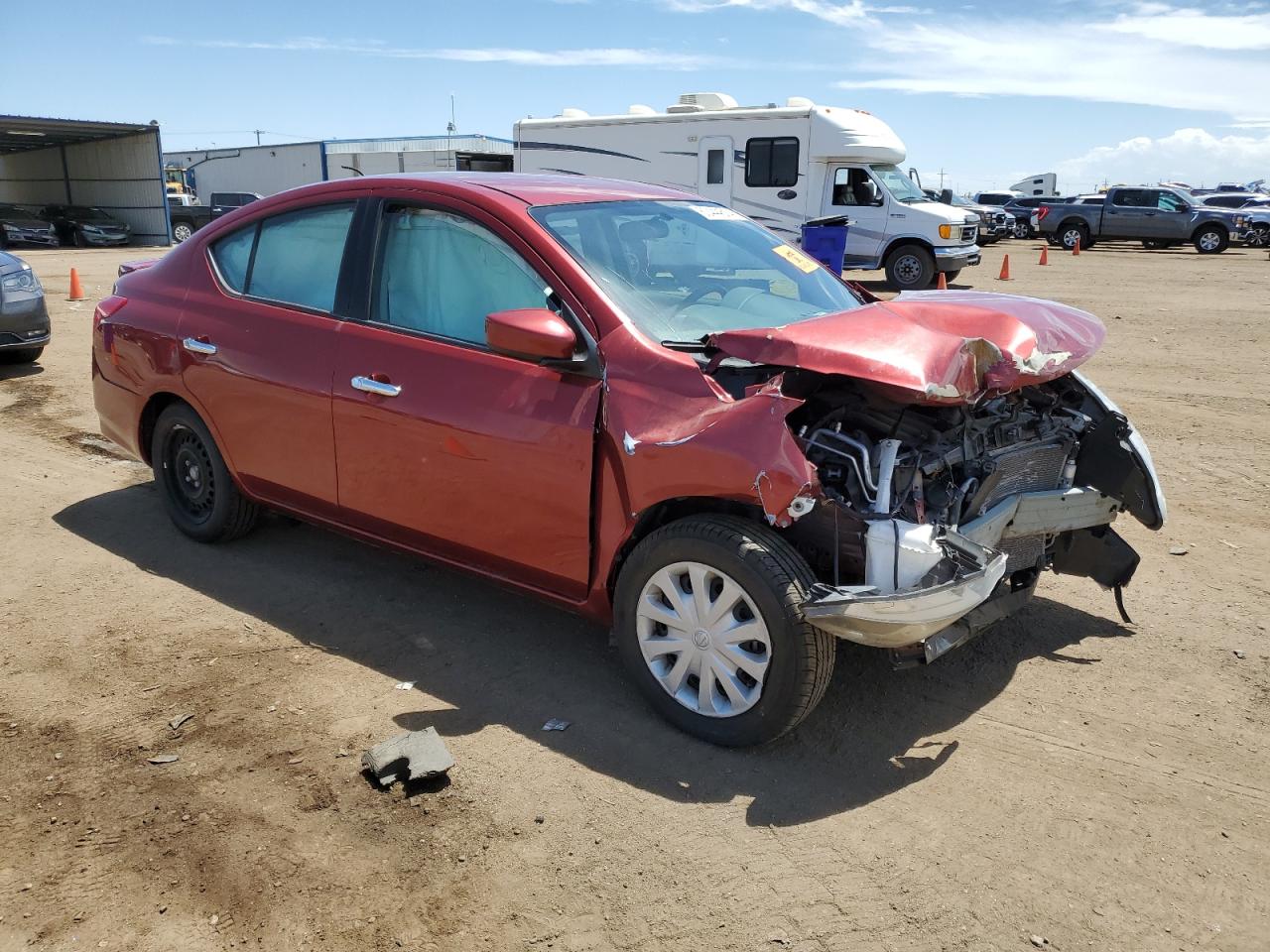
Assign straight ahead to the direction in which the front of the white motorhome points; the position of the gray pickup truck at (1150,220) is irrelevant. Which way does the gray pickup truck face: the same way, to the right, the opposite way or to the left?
the same way

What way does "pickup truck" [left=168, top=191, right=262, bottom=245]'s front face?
to the viewer's right

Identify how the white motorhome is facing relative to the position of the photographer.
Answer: facing to the right of the viewer

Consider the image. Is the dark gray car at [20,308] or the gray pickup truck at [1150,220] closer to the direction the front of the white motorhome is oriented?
the gray pickup truck

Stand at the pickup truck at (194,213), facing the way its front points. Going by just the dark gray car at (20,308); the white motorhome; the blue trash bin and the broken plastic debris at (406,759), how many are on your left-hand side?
0

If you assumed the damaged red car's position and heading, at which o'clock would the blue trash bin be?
The blue trash bin is roughly at 8 o'clock from the damaged red car.

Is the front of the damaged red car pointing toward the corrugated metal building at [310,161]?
no

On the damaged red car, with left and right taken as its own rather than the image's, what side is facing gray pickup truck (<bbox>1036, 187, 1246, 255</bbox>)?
left

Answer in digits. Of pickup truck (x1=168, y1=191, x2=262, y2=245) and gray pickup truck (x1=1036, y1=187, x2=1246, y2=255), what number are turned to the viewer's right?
2

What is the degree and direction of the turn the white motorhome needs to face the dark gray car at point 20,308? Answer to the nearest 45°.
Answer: approximately 135° to its right

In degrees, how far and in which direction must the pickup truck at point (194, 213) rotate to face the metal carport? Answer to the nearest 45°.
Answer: approximately 135° to its left

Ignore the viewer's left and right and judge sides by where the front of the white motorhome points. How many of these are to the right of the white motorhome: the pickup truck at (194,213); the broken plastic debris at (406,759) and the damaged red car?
2

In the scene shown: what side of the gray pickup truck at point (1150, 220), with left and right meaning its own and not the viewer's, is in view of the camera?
right

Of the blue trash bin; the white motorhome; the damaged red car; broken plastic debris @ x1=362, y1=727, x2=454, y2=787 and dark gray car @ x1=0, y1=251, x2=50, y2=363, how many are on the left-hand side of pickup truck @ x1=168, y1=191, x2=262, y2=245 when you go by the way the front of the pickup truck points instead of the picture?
0

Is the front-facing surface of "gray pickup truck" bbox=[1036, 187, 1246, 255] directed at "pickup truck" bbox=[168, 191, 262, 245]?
no

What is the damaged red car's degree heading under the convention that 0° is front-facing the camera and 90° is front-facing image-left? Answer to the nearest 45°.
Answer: approximately 315°
